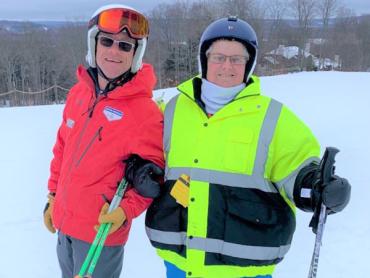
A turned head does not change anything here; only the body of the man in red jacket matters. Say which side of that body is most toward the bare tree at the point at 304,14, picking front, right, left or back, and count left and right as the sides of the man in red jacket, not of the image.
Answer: back

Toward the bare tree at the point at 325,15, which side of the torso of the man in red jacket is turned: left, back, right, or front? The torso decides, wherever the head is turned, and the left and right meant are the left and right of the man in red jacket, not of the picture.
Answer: back

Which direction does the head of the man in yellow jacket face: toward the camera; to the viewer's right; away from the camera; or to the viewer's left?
toward the camera

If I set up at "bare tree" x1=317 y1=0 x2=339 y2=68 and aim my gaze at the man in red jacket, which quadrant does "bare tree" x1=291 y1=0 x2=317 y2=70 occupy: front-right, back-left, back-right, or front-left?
front-right

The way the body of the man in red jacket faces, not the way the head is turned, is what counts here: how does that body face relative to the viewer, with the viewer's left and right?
facing the viewer and to the left of the viewer

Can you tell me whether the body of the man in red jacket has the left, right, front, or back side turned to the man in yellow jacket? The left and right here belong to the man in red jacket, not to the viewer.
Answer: left

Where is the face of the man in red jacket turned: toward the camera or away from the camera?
toward the camera

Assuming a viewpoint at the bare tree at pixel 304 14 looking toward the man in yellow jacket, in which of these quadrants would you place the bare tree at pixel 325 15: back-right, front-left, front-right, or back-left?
back-left
